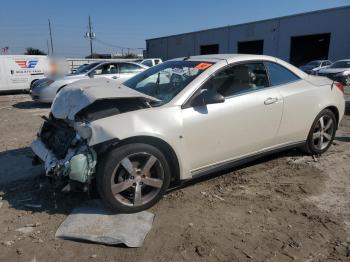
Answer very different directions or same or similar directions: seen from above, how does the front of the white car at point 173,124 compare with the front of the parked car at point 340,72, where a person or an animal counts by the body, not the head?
same or similar directions

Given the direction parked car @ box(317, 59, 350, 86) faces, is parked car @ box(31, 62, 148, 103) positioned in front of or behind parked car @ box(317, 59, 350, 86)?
in front

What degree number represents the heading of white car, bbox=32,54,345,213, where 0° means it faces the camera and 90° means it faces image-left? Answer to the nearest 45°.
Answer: approximately 45°

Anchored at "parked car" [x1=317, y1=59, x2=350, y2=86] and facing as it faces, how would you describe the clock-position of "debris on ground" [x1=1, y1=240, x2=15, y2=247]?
The debris on ground is roughly at 11 o'clock from the parked car.

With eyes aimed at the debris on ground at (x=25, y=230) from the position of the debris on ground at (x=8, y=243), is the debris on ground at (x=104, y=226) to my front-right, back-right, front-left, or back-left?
front-right

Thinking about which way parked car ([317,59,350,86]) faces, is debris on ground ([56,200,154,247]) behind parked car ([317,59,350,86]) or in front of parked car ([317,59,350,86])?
in front

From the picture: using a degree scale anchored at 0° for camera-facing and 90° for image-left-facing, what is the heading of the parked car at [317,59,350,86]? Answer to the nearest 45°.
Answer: approximately 45°

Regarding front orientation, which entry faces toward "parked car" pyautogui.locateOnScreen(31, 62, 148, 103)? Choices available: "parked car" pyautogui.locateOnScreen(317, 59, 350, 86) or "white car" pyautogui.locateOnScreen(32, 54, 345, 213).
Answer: "parked car" pyautogui.locateOnScreen(317, 59, 350, 86)

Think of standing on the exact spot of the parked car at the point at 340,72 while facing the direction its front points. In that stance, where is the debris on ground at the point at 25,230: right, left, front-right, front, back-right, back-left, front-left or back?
front-left

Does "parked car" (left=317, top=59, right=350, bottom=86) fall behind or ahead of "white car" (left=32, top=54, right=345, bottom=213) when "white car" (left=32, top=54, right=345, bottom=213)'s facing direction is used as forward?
behind

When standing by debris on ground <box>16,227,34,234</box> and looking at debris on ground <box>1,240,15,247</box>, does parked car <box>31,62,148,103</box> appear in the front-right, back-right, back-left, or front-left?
back-right

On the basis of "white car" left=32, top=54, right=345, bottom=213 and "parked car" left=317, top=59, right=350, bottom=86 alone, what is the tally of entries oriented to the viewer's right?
0
